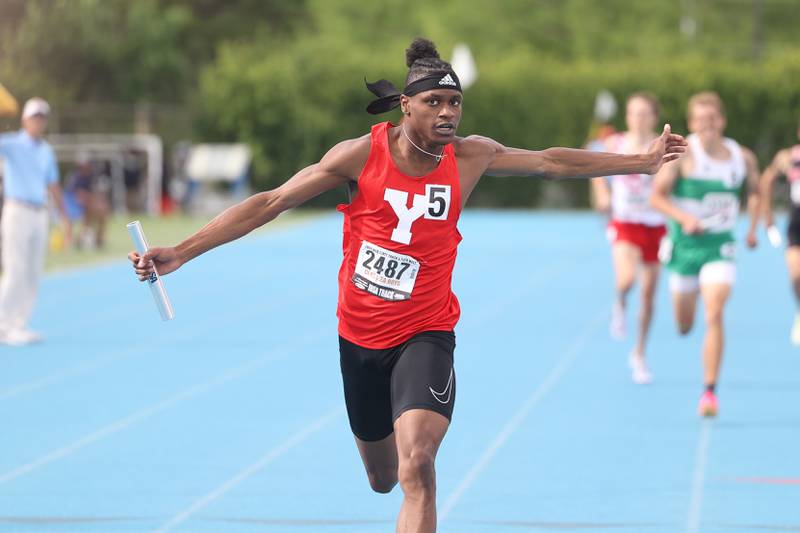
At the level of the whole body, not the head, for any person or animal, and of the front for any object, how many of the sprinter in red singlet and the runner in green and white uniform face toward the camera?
2

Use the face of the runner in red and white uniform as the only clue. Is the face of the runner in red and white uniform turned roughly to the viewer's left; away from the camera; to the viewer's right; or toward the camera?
toward the camera

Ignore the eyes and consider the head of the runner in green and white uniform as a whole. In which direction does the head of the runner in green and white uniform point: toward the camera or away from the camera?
toward the camera

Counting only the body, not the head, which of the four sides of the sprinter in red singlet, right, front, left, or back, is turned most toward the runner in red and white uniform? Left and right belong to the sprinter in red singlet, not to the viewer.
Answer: back

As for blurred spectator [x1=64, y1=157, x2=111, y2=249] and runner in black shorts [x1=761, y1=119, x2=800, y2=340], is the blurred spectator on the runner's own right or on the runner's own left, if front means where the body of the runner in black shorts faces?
on the runner's own right

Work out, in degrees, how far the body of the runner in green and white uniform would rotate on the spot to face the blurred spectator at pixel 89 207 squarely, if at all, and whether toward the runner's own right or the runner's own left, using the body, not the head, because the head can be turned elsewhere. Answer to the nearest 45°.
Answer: approximately 135° to the runner's own right

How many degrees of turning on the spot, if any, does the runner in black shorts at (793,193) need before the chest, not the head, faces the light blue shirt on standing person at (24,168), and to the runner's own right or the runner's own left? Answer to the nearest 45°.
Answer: approximately 90° to the runner's own right

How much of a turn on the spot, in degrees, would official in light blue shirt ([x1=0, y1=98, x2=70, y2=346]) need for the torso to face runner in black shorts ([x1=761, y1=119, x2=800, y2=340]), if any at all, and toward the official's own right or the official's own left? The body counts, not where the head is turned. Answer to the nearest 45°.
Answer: approximately 45° to the official's own left

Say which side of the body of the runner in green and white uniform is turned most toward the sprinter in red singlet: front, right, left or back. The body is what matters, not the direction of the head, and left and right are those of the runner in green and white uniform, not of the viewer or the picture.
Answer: front

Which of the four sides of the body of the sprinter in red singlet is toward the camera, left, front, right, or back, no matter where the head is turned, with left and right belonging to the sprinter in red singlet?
front

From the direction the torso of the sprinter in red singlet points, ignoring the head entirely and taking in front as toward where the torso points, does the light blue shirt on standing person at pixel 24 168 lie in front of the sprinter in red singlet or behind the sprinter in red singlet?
behind

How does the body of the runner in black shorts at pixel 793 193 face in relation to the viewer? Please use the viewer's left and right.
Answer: facing the viewer

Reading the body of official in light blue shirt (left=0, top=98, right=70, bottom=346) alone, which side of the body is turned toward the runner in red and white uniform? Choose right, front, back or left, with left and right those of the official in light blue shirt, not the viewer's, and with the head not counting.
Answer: front

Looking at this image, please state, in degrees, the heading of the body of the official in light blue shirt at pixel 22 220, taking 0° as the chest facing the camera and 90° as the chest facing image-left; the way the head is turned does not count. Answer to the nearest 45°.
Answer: approximately 315°
